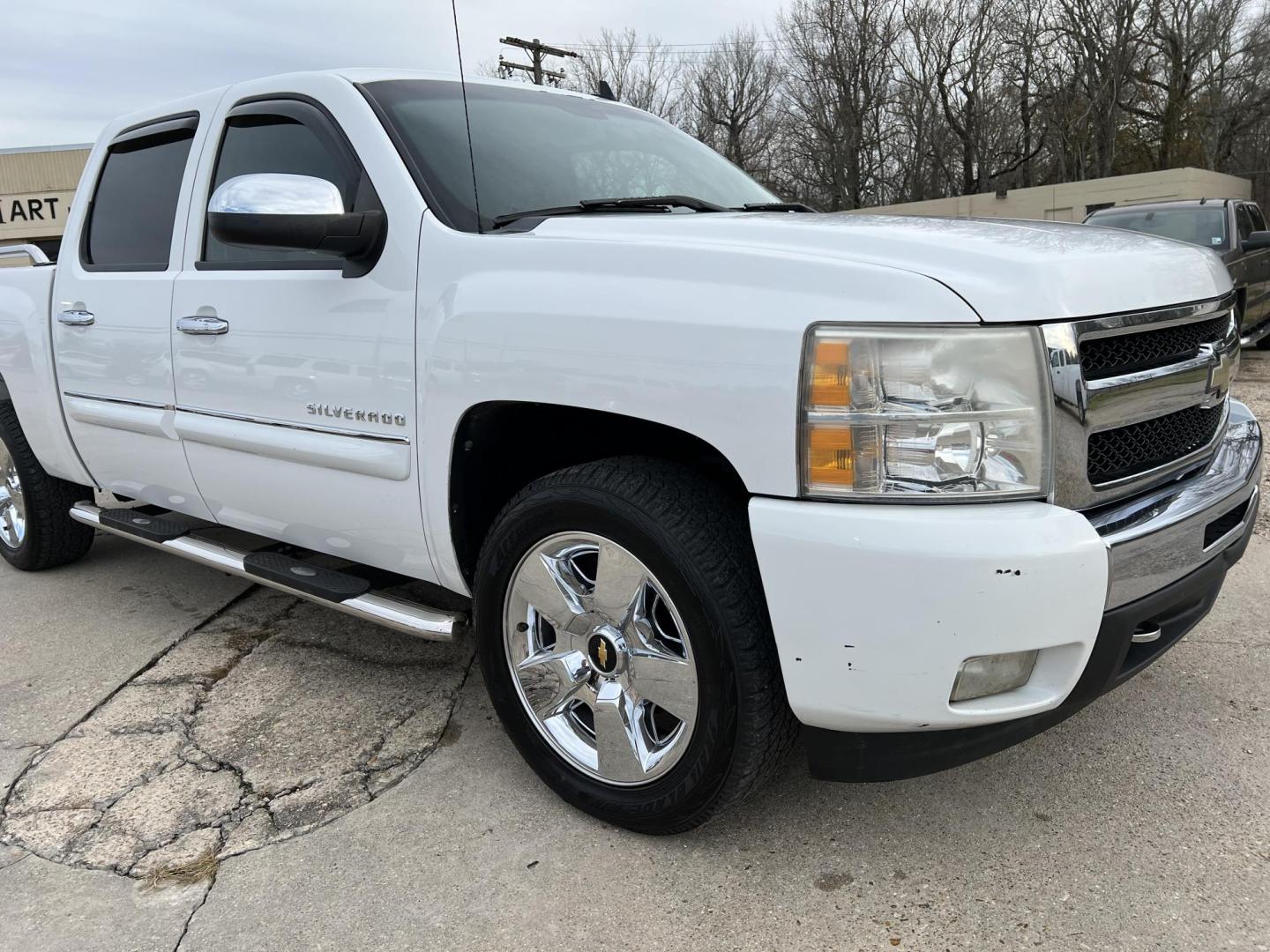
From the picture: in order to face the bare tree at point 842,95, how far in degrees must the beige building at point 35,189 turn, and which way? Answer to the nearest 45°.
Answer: approximately 90° to its left

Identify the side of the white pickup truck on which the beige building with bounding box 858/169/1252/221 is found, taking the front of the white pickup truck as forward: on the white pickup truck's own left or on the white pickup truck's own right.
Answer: on the white pickup truck's own left

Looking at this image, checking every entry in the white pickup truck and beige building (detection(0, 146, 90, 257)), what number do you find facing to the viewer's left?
0

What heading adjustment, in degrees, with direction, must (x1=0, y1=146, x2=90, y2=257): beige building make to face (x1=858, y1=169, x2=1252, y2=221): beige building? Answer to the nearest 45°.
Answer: approximately 45° to its left

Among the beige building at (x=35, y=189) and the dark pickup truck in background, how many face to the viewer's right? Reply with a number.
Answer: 0

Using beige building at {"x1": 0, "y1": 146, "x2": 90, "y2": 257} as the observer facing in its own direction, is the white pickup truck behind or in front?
in front

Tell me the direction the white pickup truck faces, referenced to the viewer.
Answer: facing the viewer and to the right of the viewer

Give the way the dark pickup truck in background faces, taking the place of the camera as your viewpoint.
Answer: facing the viewer and to the left of the viewer

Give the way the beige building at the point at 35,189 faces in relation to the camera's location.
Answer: facing the viewer

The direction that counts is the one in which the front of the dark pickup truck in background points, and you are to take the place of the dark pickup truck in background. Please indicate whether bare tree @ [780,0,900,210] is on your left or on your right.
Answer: on your right

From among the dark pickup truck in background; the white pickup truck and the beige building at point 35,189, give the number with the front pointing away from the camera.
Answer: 0
